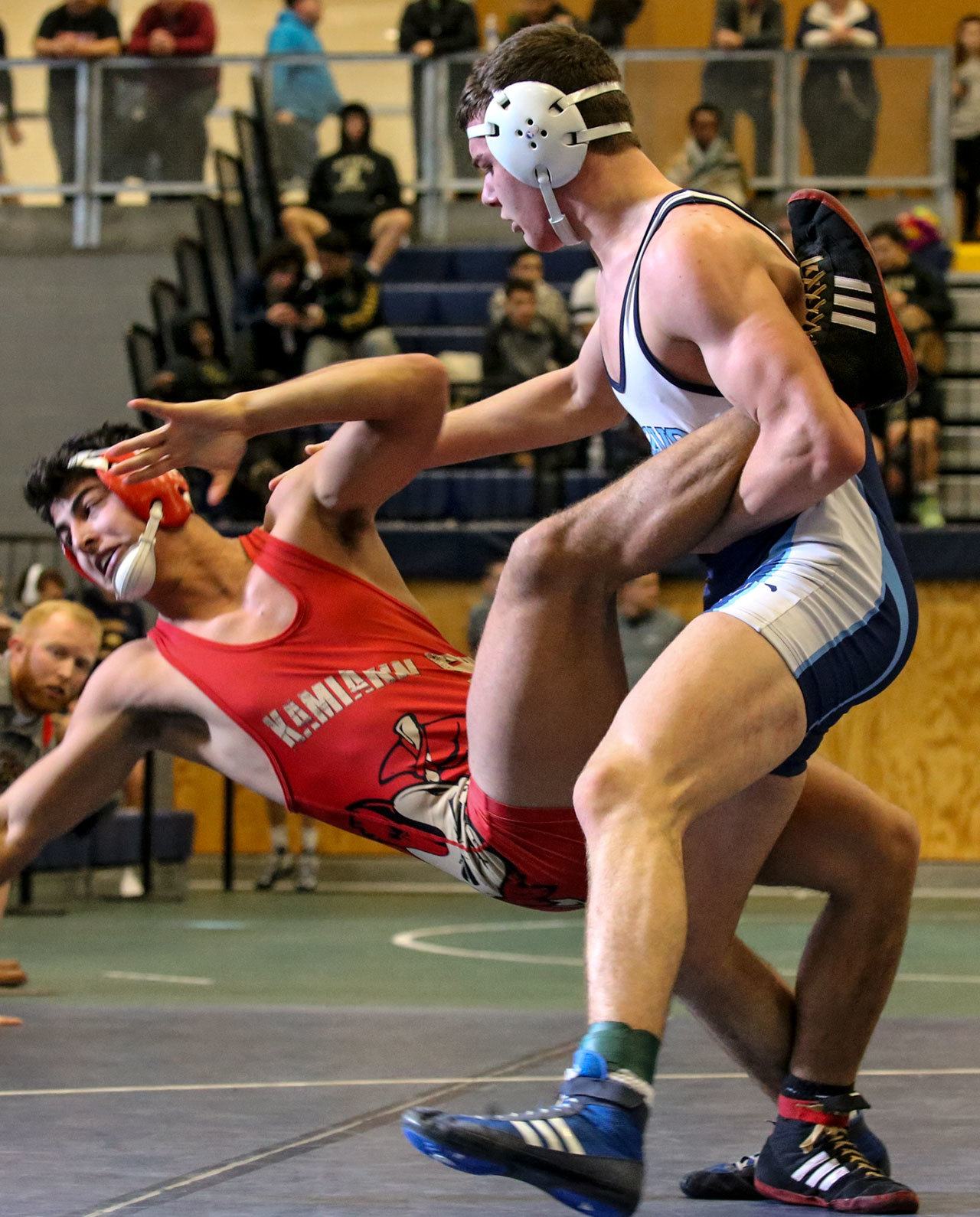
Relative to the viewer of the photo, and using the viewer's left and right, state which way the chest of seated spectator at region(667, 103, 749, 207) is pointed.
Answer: facing the viewer

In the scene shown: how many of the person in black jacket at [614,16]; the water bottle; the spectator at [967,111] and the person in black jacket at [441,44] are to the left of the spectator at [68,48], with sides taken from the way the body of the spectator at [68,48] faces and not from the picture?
4

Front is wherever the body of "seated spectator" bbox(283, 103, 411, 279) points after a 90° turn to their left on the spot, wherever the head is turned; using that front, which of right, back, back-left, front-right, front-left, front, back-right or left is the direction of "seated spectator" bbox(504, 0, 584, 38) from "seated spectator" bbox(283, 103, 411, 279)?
front

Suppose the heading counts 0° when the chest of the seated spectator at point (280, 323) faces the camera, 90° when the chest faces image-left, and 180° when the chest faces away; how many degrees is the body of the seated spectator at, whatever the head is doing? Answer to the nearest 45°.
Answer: approximately 315°

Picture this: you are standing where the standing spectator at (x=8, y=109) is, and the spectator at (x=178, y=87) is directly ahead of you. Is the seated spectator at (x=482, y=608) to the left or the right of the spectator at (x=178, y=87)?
right

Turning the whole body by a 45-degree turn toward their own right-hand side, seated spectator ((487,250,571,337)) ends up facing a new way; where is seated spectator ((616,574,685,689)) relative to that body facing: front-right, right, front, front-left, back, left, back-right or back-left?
front-left

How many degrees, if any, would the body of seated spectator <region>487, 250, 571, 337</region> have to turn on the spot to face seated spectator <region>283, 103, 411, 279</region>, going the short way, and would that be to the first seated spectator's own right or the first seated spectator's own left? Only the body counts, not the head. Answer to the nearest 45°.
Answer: approximately 135° to the first seated spectator's own right

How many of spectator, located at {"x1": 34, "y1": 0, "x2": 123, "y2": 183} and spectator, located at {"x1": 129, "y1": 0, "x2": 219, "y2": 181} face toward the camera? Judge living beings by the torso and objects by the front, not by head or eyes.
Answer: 2

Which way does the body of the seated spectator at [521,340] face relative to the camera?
toward the camera

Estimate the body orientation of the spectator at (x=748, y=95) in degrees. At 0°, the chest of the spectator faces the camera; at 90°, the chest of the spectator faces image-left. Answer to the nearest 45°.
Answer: approximately 0°

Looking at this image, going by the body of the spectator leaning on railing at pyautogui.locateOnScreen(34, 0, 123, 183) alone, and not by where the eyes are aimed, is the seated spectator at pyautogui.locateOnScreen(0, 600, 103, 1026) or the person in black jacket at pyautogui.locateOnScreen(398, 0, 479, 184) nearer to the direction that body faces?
the seated spectator

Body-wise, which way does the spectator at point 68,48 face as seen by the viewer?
toward the camera

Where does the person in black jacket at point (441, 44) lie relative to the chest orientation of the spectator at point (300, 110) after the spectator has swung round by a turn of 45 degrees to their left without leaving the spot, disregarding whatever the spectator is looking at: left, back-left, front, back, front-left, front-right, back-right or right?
front
